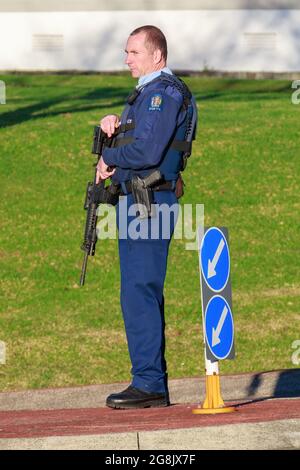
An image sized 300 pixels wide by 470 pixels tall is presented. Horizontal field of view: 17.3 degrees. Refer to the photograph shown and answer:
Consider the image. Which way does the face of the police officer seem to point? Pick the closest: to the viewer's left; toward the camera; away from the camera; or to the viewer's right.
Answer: to the viewer's left

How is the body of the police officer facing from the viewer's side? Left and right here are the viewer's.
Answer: facing to the left of the viewer
